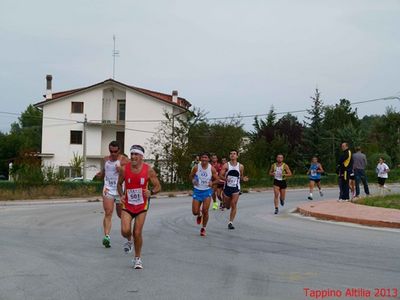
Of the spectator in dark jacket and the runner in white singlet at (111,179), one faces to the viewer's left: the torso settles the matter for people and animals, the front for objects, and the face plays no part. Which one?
the spectator in dark jacket

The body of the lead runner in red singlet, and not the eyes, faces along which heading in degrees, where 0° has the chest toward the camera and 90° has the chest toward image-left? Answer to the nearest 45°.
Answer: approximately 0°

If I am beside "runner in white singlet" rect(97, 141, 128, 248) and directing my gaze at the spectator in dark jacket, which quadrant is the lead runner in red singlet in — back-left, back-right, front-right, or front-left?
back-right

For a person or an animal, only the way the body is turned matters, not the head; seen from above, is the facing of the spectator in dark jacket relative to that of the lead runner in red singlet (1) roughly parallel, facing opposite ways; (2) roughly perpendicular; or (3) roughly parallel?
roughly perpendicular

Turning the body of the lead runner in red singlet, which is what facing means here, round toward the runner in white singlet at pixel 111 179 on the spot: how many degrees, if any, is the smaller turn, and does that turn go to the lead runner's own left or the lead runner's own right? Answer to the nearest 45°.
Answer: approximately 180°

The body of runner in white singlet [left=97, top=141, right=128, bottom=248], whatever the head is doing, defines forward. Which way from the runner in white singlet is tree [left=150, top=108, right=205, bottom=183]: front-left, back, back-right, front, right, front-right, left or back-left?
back

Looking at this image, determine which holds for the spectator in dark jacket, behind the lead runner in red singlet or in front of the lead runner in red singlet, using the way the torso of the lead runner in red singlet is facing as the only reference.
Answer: behind

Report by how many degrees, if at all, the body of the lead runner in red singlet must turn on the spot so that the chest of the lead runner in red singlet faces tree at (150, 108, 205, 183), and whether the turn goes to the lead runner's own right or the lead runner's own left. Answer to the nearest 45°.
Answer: approximately 180°

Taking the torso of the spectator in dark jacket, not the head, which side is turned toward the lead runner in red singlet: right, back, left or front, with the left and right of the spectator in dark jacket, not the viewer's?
left

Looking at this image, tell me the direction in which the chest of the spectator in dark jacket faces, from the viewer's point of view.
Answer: to the viewer's left

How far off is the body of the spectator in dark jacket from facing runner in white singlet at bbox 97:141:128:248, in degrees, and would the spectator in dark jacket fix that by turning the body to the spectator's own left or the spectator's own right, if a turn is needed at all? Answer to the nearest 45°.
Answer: approximately 45° to the spectator's own left
